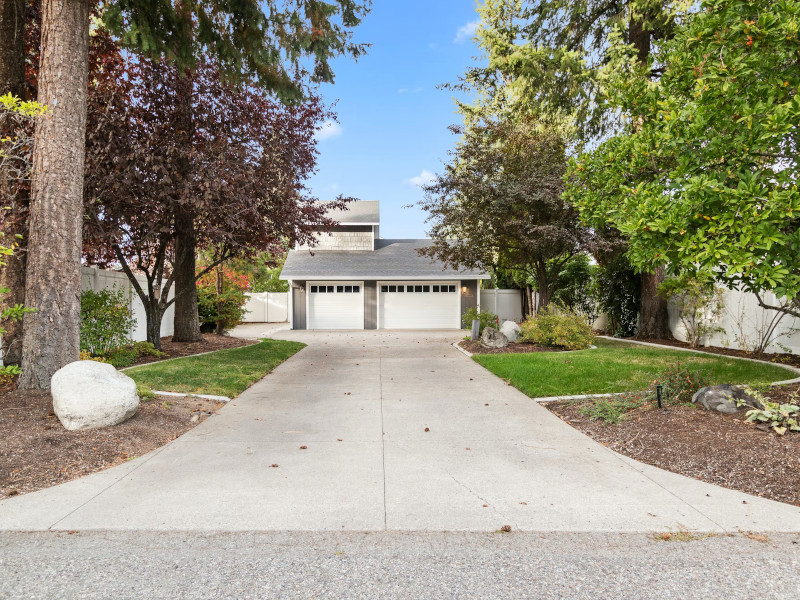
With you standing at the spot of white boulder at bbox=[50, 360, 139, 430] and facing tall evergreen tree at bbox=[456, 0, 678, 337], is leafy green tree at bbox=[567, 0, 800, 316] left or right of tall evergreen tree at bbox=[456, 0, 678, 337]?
right

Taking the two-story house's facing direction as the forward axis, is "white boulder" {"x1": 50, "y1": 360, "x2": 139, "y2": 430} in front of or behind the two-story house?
in front

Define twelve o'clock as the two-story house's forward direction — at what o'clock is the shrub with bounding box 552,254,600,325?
The shrub is roughly at 10 o'clock from the two-story house.

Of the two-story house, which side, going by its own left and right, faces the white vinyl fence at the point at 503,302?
left

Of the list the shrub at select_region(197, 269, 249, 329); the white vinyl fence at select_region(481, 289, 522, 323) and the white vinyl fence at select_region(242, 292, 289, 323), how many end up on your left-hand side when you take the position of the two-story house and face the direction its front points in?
1

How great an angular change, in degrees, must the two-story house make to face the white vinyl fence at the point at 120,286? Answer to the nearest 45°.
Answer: approximately 45° to its right

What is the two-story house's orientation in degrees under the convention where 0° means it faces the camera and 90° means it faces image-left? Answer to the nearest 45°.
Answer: approximately 0°

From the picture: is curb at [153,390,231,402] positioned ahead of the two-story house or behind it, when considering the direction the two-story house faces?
ahead
